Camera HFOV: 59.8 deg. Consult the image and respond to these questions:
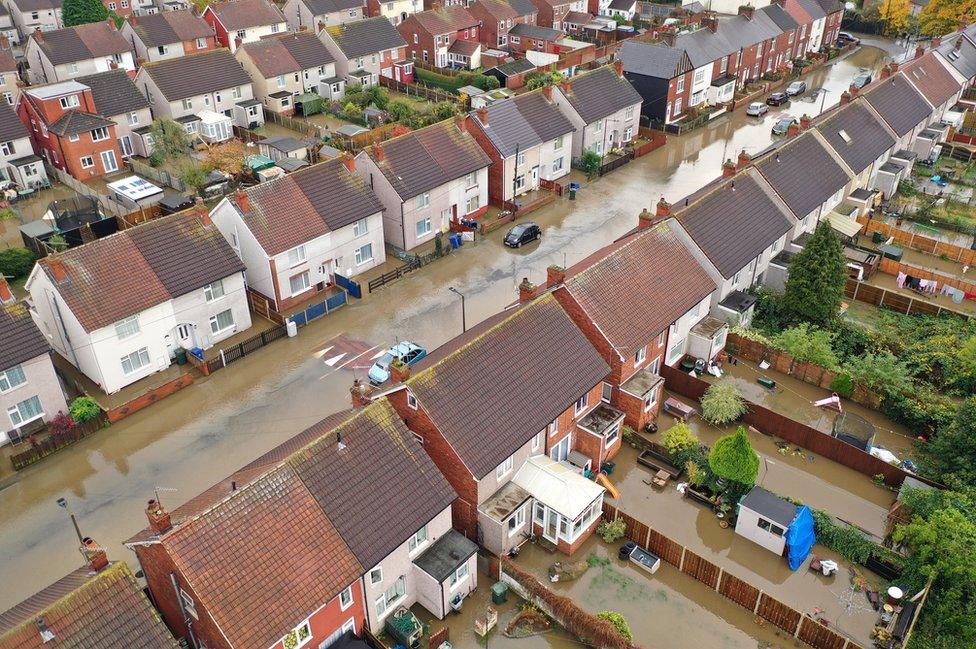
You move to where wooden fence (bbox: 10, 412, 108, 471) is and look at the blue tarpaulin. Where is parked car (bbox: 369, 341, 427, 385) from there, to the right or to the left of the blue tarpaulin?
left

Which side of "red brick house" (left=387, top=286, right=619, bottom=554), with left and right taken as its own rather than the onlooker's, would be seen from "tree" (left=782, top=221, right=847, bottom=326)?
right

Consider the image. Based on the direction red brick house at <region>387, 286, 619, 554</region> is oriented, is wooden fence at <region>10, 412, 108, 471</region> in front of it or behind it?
in front

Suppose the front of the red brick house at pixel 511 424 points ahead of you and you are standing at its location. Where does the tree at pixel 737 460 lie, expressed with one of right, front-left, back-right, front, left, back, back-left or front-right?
back-right

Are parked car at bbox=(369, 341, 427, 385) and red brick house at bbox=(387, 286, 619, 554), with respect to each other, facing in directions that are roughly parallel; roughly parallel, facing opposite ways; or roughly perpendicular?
roughly perpendicular

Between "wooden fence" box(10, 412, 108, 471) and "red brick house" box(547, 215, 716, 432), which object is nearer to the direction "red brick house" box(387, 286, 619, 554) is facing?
the wooden fence

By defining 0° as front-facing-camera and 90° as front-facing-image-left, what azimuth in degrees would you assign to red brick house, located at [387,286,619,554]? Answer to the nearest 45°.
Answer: approximately 135°
